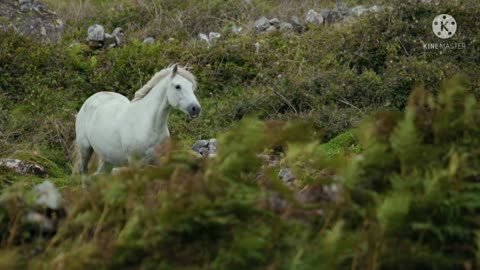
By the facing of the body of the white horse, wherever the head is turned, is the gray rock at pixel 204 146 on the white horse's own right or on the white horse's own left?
on the white horse's own left

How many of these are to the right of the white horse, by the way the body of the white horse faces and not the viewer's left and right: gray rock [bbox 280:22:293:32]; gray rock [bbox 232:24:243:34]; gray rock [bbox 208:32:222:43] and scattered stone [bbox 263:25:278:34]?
0

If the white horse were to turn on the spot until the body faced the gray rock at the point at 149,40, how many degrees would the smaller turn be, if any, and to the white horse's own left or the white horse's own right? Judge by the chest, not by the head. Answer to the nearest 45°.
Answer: approximately 135° to the white horse's own left

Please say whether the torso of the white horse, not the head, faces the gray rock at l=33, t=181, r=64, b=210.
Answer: no

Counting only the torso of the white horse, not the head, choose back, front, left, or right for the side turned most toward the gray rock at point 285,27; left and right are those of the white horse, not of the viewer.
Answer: left

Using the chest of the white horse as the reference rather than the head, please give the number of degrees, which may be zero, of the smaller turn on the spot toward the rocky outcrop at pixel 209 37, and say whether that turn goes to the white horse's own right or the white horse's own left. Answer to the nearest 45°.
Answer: approximately 135° to the white horse's own left

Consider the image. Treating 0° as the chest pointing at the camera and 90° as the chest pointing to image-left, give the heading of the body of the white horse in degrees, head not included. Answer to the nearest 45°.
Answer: approximately 315°

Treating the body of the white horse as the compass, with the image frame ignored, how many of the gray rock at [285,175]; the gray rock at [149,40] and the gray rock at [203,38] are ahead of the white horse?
1

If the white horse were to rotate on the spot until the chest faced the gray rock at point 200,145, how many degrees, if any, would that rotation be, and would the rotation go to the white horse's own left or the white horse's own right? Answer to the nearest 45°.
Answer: approximately 90° to the white horse's own left

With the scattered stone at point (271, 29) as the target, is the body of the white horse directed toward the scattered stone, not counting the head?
no

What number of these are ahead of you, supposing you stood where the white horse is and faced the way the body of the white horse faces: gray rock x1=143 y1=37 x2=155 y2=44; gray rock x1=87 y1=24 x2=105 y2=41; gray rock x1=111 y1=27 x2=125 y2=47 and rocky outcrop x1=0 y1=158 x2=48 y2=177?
0

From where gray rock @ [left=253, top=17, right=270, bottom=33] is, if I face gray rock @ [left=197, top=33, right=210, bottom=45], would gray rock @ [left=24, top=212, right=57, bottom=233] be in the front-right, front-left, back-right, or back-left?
front-left

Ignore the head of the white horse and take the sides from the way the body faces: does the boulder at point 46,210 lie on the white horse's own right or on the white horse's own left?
on the white horse's own right

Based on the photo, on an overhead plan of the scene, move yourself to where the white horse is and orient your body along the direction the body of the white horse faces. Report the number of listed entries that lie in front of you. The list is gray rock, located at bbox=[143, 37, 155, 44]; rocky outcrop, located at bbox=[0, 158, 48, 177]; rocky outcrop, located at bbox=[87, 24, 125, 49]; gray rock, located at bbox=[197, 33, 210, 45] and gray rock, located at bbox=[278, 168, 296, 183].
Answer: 1

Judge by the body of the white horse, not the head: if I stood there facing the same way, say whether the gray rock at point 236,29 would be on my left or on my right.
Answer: on my left

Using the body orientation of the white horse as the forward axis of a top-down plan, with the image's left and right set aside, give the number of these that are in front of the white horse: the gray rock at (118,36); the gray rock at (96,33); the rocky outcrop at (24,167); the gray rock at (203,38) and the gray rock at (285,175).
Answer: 1

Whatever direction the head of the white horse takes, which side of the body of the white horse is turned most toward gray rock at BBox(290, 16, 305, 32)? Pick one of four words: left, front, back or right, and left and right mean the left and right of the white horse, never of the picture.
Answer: left

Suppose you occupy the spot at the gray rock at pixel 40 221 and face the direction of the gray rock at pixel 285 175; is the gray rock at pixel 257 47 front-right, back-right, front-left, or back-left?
front-left
